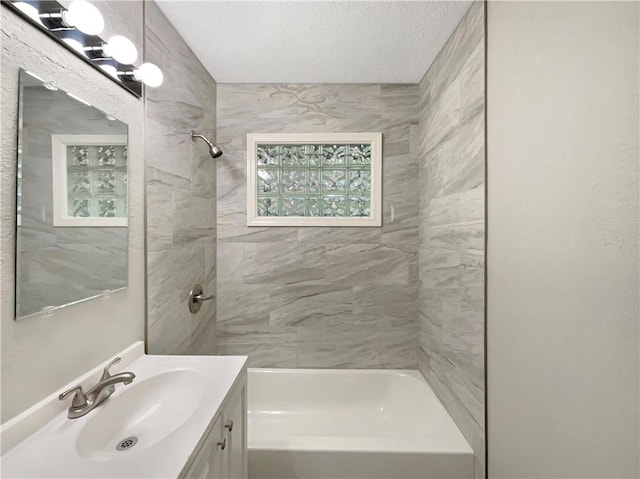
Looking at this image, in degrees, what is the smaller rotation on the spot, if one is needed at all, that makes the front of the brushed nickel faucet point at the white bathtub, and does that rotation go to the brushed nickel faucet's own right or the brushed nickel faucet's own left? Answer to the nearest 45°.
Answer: approximately 45° to the brushed nickel faucet's own left

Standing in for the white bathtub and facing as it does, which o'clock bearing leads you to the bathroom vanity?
The bathroom vanity is roughly at 1 o'clock from the white bathtub.

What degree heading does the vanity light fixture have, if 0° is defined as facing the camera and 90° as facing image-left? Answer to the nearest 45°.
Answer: approximately 315°

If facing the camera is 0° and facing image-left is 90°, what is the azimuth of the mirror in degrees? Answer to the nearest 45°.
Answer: approximately 315°

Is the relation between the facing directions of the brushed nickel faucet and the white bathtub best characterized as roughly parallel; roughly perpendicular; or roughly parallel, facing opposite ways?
roughly perpendicular
